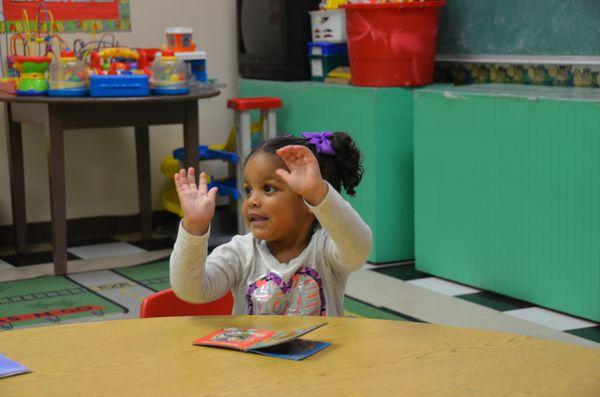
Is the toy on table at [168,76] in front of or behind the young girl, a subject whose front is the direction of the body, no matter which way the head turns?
behind

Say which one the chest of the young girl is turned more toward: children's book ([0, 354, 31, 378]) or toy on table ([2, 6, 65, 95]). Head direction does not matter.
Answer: the children's book

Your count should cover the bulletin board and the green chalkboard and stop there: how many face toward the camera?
2

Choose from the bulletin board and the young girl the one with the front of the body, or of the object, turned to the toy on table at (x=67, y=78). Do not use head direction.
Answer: the bulletin board

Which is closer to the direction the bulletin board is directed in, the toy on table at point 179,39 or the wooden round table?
the wooden round table

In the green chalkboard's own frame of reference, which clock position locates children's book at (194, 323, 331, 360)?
The children's book is roughly at 12 o'clock from the green chalkboard.

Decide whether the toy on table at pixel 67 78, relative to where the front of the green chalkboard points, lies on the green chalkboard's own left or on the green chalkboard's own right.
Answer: on the green chalkboard's own right

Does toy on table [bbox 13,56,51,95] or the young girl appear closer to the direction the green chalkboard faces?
the young girl

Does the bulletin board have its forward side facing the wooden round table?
yes

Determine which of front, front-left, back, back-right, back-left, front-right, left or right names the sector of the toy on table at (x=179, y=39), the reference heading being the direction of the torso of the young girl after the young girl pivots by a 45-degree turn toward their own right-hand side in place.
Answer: back-right
